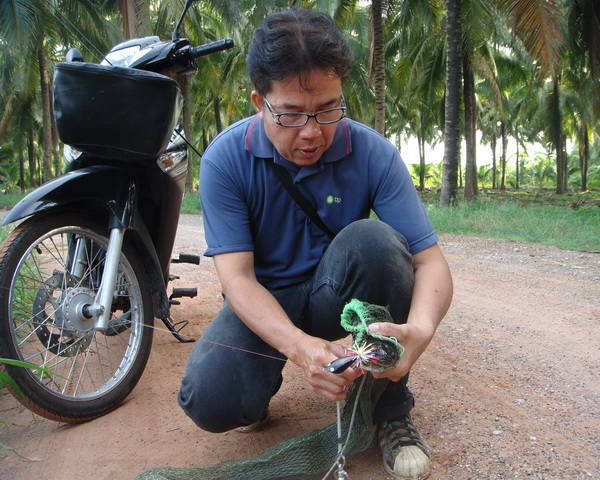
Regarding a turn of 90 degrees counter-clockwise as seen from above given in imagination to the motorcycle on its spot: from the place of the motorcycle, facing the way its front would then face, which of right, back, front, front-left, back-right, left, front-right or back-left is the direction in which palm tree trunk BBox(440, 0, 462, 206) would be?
left

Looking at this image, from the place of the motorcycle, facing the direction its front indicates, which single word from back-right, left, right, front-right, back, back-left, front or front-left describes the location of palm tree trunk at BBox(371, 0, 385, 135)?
back

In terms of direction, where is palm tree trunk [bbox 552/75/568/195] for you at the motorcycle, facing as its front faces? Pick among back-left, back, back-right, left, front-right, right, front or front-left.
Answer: back

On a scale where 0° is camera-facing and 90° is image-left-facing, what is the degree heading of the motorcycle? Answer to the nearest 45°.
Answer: approximately 45°

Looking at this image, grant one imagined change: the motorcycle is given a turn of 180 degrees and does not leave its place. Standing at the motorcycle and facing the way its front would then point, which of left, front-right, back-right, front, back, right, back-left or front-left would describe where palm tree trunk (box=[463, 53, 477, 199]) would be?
front
